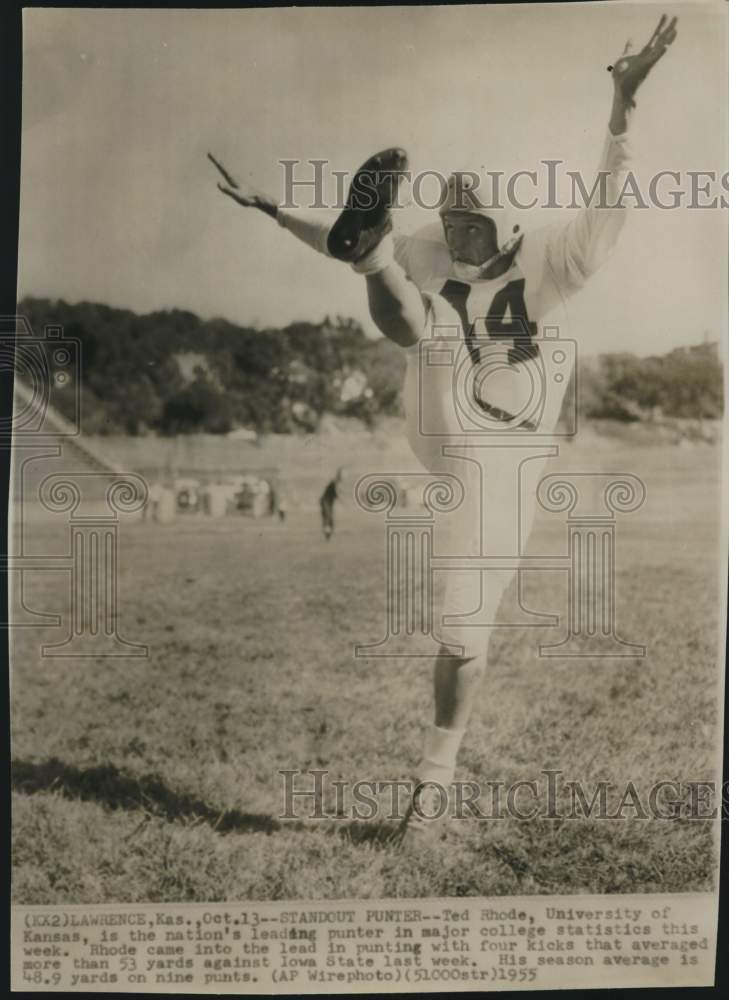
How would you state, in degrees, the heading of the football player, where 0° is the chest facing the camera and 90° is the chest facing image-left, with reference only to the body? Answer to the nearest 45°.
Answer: approximately 0°
